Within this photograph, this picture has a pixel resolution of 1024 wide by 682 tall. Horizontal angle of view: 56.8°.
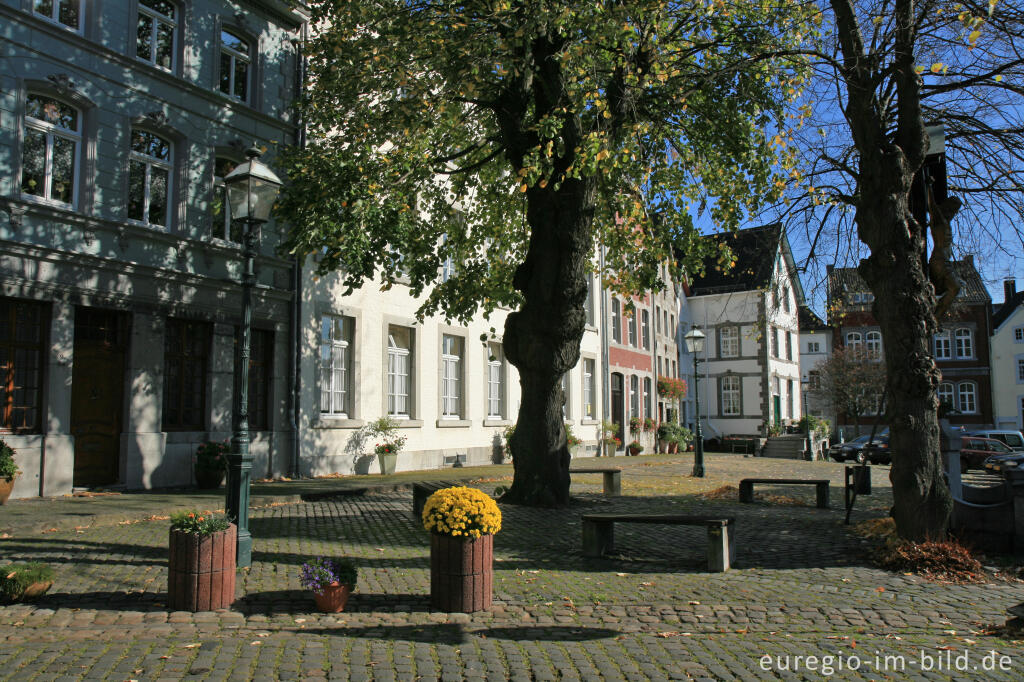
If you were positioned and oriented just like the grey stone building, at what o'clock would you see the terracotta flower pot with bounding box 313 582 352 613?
The terracotta flower pot is roughly at 1 o'clock from the grey stone building.

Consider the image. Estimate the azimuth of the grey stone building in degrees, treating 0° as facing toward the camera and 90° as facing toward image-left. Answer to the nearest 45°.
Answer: approximately 315°

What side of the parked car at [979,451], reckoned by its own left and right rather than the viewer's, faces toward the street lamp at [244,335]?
right

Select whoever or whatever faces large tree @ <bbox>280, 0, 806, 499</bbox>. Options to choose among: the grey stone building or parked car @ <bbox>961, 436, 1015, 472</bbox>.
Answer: the grey stone building

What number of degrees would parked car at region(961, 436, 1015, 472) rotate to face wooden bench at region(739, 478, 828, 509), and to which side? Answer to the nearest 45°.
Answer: approximately 90° to its right

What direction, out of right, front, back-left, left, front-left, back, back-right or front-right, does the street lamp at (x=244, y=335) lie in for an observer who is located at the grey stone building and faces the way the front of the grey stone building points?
front-right

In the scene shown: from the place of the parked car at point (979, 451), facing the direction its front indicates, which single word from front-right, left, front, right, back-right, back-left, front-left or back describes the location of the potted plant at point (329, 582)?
right

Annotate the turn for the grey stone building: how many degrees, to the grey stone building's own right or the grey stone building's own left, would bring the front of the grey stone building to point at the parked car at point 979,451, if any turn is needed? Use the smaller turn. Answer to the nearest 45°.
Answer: approximately 45° to the grey stone building's own left

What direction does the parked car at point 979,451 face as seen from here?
to the viewer's right
